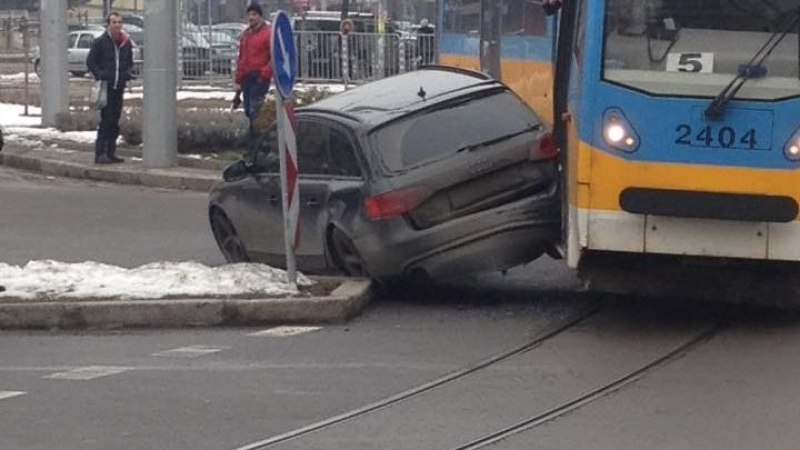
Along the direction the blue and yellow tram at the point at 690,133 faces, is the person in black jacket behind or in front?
behind

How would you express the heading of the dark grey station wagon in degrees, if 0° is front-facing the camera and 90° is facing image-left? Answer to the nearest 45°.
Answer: approximately 135°

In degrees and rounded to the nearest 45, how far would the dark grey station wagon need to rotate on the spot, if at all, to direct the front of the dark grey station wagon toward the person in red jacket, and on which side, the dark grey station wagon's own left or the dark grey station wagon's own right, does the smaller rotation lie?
approximately 45° to the dark grey station wagon's own right

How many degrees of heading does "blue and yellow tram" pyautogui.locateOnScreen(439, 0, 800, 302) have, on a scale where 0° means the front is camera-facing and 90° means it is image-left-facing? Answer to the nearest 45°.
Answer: approximately 0°

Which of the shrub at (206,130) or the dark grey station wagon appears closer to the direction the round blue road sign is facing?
the dark grey station wagon
